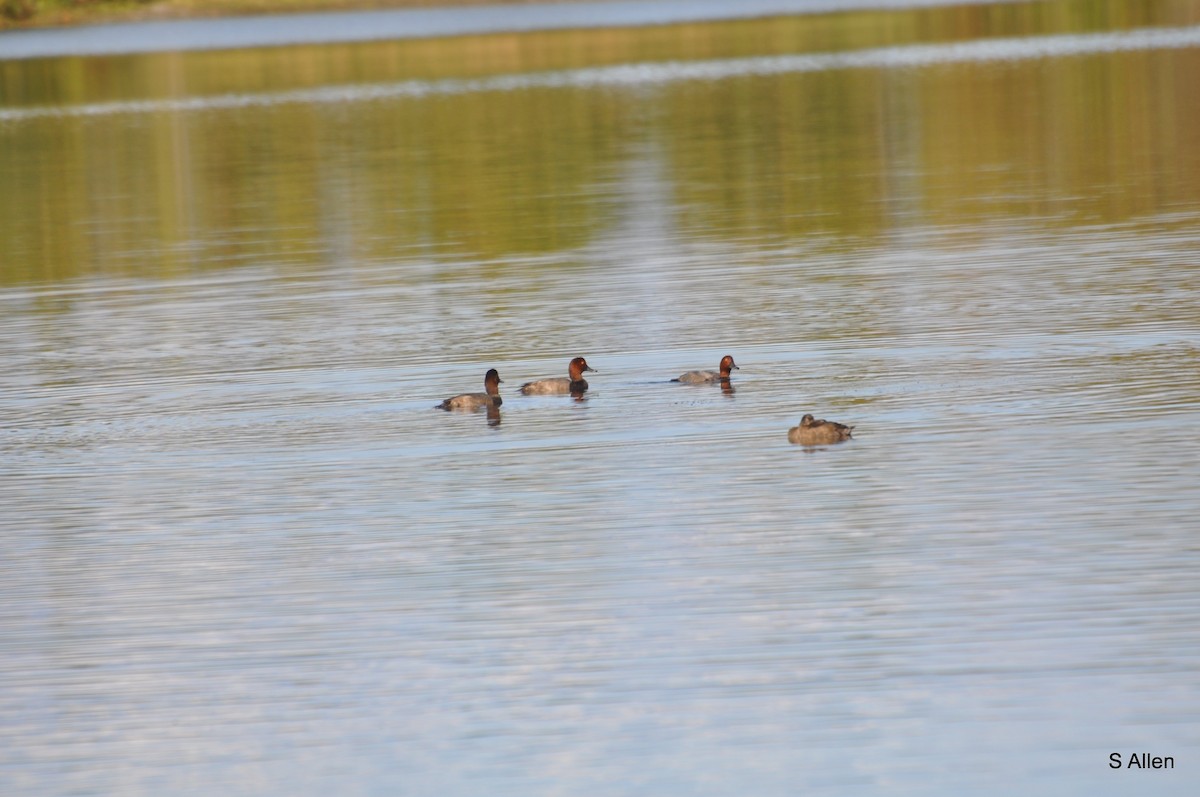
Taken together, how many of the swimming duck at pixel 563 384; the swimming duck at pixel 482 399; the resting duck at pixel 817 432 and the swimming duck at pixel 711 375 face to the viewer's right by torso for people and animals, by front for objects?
3

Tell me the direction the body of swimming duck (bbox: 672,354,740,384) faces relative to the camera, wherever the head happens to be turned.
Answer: to the viewer's right

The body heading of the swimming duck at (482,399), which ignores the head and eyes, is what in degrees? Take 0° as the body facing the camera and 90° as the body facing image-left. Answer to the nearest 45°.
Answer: approximately 270°

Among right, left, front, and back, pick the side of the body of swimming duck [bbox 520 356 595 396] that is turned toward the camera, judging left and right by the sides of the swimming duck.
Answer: right

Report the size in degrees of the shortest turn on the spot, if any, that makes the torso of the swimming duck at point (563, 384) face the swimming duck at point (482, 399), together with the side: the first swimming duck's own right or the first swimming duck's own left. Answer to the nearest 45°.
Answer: approximately 135° to the first swimming duck's own right

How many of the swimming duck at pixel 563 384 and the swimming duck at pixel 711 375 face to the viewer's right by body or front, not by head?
2

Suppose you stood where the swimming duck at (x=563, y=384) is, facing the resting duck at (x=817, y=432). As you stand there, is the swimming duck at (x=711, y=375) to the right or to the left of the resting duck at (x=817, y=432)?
left

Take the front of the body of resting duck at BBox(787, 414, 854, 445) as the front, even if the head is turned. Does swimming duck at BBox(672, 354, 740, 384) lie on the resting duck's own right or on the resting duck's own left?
on the resting duck's own right

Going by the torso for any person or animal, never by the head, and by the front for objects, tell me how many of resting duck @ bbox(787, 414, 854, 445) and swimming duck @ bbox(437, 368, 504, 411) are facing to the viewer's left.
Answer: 1

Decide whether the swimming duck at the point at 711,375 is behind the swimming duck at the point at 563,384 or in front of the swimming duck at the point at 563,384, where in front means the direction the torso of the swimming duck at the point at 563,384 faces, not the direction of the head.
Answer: in front

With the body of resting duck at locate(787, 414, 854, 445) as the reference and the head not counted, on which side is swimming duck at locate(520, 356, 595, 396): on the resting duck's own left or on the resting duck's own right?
on the resting duck's own right

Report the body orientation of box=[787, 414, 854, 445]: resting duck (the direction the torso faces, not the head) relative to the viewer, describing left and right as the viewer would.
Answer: facing to the left of the viewer
